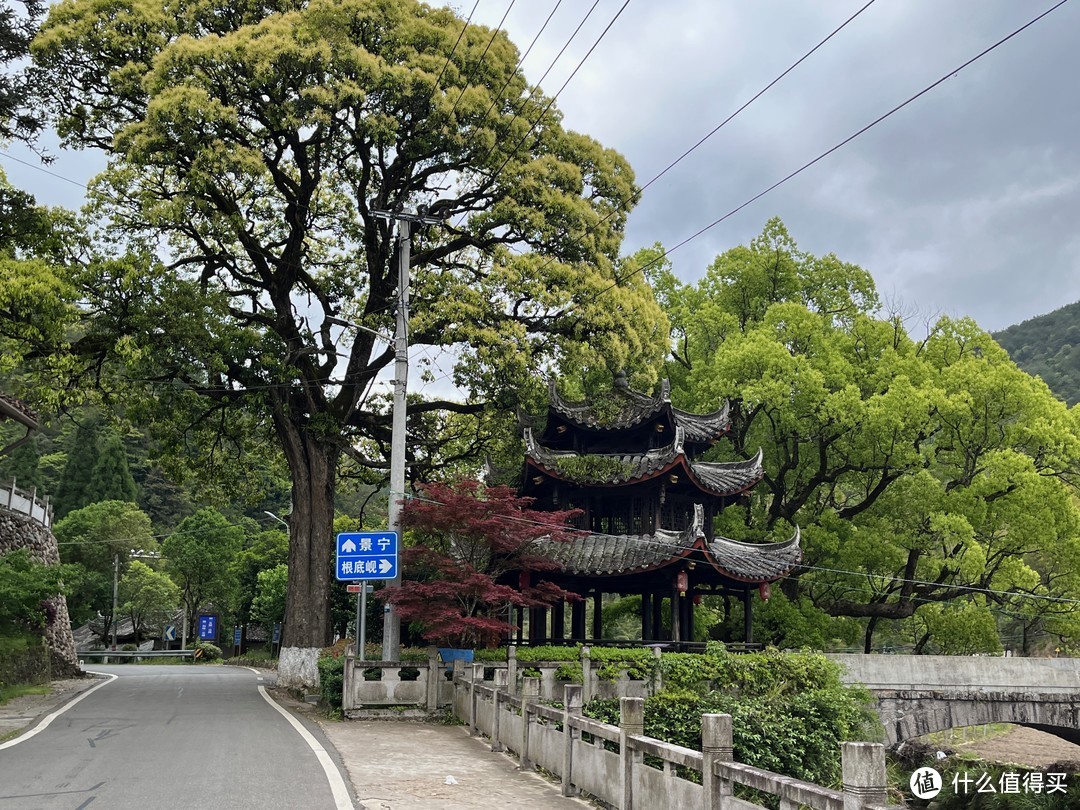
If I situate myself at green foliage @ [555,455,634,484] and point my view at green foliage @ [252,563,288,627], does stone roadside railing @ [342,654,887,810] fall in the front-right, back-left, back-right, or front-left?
back-left

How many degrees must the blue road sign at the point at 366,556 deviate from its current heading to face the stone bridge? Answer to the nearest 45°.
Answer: approximately 90° to its left

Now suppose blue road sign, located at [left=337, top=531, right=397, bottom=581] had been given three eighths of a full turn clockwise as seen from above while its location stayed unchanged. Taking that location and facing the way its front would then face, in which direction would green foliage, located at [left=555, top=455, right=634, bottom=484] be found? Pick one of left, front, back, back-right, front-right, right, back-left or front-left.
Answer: right

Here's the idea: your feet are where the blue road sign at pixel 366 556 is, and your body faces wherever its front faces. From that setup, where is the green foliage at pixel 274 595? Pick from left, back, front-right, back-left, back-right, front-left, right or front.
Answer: back

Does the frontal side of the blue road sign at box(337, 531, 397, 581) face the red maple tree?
no

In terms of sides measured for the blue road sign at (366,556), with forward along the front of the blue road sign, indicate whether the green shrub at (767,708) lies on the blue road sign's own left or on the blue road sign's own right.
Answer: on the blue road sign's own left

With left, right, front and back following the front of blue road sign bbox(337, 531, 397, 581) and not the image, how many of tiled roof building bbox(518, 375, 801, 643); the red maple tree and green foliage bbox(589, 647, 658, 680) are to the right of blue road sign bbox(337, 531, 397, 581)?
0

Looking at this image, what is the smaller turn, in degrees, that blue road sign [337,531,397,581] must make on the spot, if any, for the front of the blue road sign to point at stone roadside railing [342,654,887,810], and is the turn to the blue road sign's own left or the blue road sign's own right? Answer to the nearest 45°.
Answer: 0° — it already faces it

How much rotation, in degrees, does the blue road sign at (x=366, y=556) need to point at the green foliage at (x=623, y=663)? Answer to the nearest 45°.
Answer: approximately 90° to its left

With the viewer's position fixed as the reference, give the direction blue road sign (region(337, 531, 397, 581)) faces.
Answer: facing the viewer
